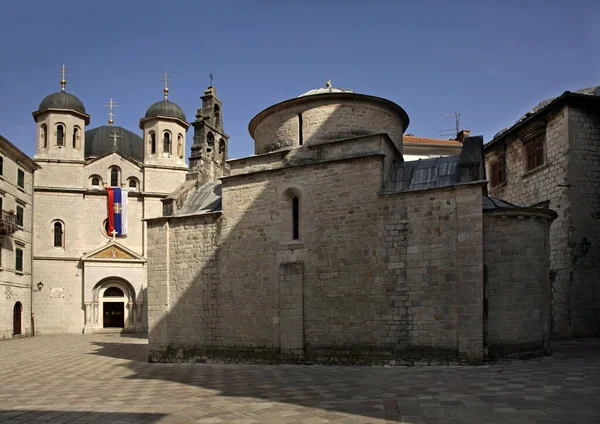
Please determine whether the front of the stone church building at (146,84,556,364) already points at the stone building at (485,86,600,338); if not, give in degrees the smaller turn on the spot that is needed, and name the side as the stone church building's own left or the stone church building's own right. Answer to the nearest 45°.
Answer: approximately 135° to the stone church building's own right

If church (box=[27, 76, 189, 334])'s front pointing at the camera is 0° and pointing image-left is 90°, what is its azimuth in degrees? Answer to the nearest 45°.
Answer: approximately 0°

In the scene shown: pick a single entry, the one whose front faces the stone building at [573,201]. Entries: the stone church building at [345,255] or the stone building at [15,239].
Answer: the stone building at [15,239]

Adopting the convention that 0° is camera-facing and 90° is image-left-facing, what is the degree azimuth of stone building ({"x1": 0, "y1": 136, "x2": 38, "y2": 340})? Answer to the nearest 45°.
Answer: approximately 315°

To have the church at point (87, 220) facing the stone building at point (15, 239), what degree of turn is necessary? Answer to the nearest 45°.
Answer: approximately 45° to its right

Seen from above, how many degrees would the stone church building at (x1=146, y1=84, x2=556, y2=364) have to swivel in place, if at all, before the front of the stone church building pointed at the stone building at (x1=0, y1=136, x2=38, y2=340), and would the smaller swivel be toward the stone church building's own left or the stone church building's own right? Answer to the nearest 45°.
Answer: approximately 45° to the stone church building's own right

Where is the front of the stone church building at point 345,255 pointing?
to the viewer's left

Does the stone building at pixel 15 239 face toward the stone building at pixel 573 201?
yes

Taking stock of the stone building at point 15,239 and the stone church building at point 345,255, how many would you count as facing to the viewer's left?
1

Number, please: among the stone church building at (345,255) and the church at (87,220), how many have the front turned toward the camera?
1
